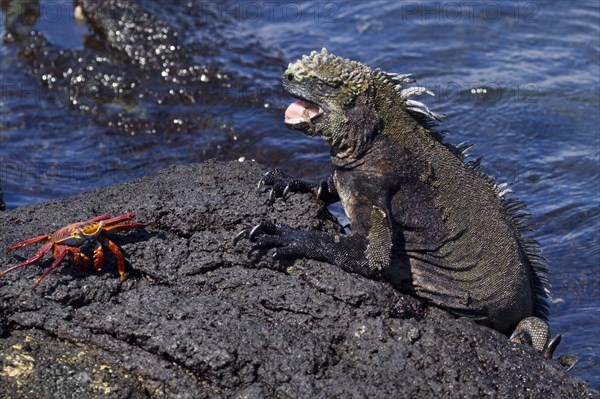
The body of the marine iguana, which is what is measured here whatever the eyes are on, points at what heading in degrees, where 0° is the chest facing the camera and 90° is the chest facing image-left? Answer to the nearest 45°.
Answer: approximately 90°

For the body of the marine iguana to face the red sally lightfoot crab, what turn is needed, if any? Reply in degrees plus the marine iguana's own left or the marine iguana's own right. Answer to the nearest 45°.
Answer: approximately 45° to the marine iguana's own left
